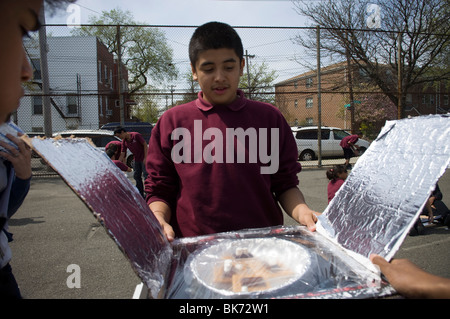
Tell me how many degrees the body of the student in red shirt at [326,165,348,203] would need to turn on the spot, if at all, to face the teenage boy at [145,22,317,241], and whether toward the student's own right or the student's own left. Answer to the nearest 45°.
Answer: approximately 90° to the student's own right

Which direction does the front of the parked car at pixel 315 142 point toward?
to the viewer's right

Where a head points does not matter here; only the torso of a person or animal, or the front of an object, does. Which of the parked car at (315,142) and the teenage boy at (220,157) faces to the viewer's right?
the parked car

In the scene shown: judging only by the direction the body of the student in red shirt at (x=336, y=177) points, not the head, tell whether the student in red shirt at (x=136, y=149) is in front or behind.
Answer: behind

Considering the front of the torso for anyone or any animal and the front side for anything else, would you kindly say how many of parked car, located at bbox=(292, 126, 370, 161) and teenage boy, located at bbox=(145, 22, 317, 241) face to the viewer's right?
1

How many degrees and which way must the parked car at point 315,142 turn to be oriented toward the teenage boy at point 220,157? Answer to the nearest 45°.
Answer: approximately 90° to its right
